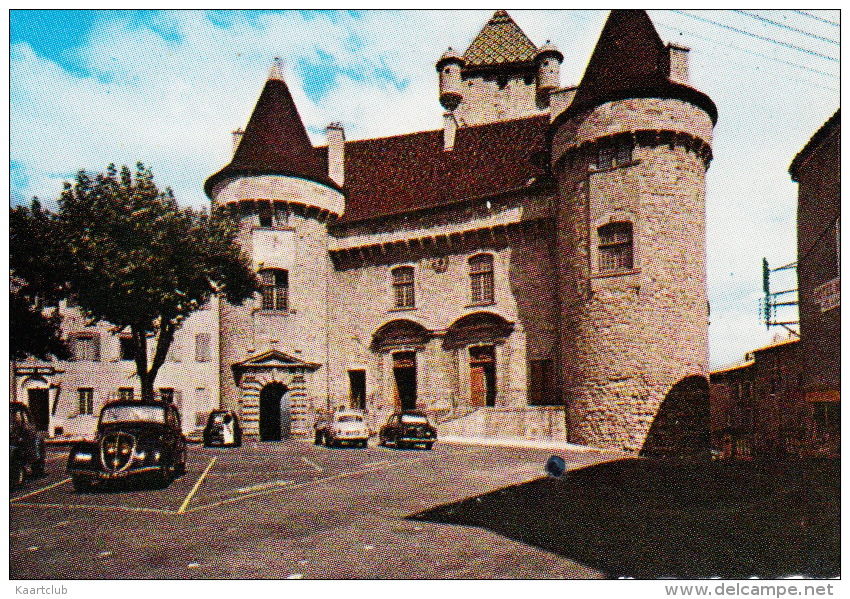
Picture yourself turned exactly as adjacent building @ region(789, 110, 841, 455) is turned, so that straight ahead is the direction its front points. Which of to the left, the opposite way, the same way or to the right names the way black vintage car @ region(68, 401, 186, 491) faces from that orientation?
to the left

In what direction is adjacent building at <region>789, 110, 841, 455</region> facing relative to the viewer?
to the viewer's left

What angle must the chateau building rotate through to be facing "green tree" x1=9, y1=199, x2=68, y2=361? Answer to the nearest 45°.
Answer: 0° — it already faces it

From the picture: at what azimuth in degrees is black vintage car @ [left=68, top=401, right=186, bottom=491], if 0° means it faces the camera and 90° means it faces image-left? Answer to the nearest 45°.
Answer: approximately 45°

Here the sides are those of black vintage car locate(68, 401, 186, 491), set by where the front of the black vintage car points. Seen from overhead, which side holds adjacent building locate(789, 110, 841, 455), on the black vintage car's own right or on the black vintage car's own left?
on the black vintage car's own left

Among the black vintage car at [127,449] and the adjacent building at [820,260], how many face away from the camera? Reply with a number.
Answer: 0

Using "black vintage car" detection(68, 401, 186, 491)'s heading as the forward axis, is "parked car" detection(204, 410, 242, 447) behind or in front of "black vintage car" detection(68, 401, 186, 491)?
behind

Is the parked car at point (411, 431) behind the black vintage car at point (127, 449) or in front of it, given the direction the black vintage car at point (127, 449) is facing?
behind

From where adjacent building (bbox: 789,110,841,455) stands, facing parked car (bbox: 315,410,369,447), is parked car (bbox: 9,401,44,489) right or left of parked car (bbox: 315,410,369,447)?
left

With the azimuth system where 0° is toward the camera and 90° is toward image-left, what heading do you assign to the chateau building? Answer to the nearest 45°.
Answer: approximately 45°
